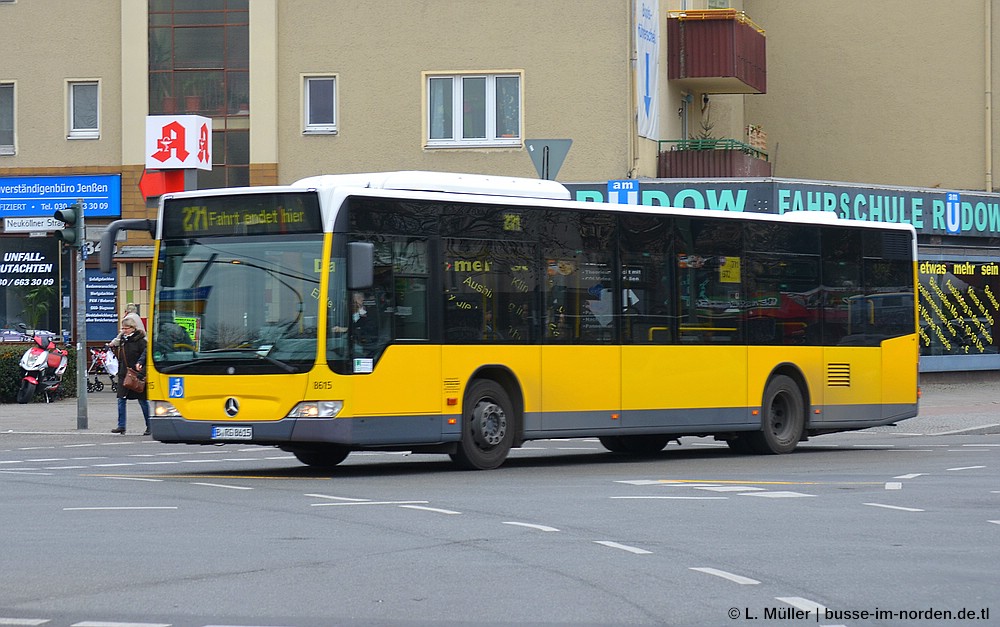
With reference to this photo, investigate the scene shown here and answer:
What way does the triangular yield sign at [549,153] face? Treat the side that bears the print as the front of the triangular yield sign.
away from the camera

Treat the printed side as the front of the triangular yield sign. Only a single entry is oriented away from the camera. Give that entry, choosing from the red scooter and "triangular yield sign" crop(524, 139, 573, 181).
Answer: the triangular yield sign

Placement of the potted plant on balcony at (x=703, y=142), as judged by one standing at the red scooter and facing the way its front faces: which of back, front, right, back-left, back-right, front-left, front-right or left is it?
back-left

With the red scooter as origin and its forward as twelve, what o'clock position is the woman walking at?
The woman walking is roughly at 10 o'clock from the red scooter.

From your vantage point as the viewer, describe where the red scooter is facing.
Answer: facing the viewer and to the left of the viewer

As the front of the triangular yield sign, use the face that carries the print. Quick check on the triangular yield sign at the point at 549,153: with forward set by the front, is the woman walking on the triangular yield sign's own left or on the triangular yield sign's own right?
on the triangular yield sign's own left

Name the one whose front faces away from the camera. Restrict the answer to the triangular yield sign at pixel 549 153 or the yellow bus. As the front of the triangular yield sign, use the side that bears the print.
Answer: the triangular yield sign
